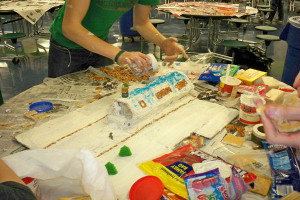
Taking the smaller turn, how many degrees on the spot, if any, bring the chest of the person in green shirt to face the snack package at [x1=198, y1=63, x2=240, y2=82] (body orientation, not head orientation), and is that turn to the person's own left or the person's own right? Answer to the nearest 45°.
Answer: approximately 45° to the person's own left

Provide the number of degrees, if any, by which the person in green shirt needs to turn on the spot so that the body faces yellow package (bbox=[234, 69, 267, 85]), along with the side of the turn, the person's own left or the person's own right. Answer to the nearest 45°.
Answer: approximately 45° to the person's own left

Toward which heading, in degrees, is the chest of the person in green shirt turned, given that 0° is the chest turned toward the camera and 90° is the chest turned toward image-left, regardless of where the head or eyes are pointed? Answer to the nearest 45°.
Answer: approximately 315°

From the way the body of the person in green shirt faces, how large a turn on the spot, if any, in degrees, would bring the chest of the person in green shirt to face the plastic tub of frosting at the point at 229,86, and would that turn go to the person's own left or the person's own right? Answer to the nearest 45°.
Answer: approximately 45° to the person's own left

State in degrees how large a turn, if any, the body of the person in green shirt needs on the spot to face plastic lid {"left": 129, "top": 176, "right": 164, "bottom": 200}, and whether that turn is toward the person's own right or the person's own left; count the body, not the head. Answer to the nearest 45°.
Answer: approximately 45° to the person's own right
